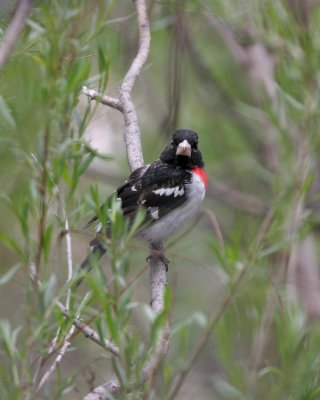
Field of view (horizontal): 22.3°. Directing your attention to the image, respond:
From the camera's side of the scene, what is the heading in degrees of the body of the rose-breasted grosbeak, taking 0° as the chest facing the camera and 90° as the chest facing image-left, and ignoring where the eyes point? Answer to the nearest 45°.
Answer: approximately 270°

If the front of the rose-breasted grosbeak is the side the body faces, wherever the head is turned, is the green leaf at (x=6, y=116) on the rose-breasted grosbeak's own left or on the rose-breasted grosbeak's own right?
on the rose-breasted grosbeak's own right

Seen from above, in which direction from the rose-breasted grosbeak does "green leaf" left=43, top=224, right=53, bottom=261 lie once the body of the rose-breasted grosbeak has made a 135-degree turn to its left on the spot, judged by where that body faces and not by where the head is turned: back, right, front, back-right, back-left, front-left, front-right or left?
back-left

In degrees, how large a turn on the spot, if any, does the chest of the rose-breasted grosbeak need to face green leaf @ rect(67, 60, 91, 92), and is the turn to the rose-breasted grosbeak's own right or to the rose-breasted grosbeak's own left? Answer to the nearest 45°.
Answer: approximately 90° to the rose-breasted grosbeak's own right

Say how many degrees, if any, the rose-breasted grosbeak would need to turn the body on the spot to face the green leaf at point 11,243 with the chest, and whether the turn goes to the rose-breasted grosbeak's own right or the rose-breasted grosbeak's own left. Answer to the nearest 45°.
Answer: approximately 90° to the rose-breasted grosbeak's own right
